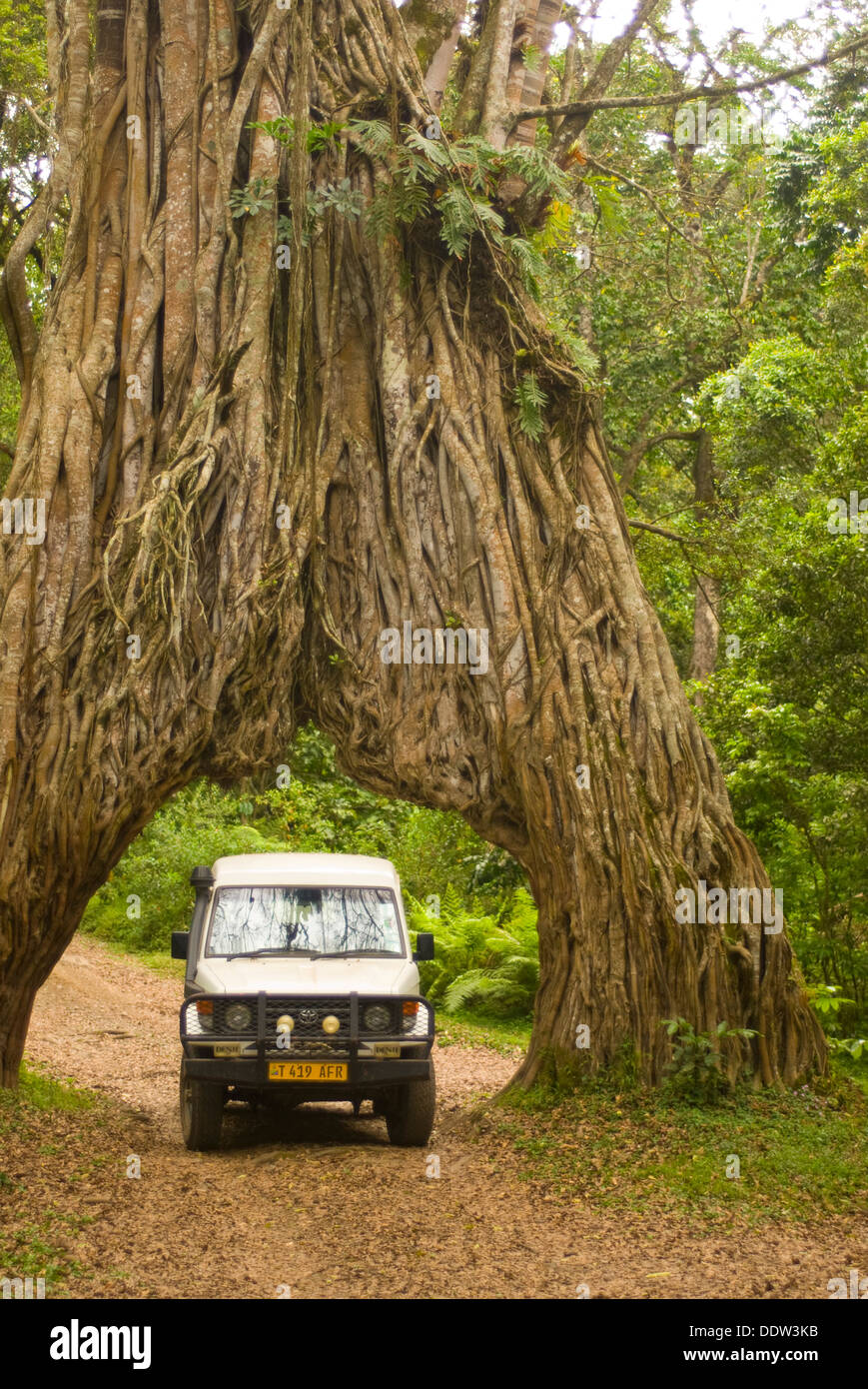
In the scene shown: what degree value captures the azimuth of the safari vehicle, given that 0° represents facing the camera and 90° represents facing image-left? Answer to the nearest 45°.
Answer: approximately 0°

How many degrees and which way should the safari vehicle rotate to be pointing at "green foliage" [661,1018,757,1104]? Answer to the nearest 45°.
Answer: approximately 90° to its left
